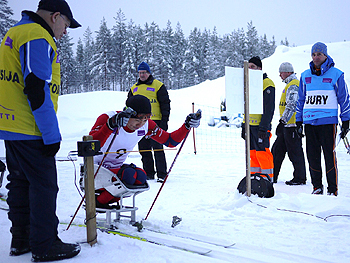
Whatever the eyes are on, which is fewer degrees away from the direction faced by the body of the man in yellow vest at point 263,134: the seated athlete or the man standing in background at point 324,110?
the seated athlete

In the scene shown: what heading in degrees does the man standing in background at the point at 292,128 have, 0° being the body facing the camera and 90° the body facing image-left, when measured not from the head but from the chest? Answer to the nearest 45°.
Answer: approximately 90°

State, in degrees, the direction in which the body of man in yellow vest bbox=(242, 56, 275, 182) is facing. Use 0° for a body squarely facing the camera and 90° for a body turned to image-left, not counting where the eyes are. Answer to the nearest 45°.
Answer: approximately 45°

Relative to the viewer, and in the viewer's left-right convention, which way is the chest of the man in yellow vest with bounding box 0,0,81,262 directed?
facing to the right of the viewer

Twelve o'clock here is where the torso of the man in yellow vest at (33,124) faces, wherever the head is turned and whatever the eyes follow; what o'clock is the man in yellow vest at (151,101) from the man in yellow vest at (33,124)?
the man in yellow vest at (151,101) is roughly at 10 o'clock from the man in yellow vest at (33,124).

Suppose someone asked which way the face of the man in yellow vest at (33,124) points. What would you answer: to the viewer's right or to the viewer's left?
to the viewer's right

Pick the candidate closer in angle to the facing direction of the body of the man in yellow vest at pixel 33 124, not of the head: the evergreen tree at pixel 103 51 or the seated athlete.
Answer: the seated athlete

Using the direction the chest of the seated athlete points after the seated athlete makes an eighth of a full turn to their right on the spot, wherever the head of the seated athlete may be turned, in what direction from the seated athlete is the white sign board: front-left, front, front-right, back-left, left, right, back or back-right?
back-left

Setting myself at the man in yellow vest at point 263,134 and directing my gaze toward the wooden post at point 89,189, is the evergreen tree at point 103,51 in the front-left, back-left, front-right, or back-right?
back-right
